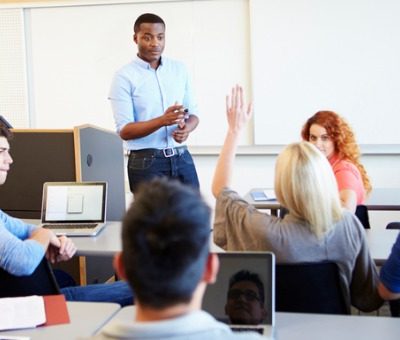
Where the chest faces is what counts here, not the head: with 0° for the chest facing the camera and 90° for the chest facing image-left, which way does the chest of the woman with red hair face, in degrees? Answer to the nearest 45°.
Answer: approximately 45°

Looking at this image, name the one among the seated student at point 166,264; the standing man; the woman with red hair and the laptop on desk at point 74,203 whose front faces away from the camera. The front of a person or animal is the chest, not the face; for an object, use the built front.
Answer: the seated student

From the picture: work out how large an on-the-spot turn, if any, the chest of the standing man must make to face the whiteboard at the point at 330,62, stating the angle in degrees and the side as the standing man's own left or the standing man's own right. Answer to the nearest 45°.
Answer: approximately 90° to the standing man's own left

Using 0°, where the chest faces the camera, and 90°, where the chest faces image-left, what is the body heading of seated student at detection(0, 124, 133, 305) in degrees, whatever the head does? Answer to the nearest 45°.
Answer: approximately 270°

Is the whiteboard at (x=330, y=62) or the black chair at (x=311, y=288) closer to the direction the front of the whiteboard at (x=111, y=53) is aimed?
the black chair

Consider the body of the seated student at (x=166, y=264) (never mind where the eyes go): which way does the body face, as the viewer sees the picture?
away from the camera

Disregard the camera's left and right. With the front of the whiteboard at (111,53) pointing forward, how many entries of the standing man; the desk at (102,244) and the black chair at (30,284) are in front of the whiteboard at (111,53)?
3

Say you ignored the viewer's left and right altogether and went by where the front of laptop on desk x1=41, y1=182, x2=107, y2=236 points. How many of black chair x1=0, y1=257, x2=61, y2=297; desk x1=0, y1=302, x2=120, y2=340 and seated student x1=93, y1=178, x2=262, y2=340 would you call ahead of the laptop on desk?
3

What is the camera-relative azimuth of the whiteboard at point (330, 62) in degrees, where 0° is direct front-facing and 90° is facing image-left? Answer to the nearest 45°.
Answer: approximately 0°

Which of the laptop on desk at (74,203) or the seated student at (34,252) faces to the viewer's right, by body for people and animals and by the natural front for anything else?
the seated student

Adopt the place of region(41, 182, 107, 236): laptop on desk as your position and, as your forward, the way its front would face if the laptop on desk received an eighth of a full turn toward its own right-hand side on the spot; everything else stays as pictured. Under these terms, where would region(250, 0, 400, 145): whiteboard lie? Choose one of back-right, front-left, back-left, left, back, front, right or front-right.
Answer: back

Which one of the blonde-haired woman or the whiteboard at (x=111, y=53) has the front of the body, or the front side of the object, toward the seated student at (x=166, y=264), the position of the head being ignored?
the whiteboard

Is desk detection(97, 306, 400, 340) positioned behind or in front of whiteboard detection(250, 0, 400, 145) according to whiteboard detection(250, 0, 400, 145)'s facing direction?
in front

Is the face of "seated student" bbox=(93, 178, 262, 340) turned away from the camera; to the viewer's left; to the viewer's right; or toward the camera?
away from the camera

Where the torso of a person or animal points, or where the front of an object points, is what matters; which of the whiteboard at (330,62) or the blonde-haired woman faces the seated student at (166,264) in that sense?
the whiteboard

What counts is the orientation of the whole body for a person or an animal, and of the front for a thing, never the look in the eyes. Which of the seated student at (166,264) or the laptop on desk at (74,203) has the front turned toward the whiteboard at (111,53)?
the seated student

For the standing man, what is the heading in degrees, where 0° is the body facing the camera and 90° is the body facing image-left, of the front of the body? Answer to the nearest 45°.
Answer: approximately 315°
